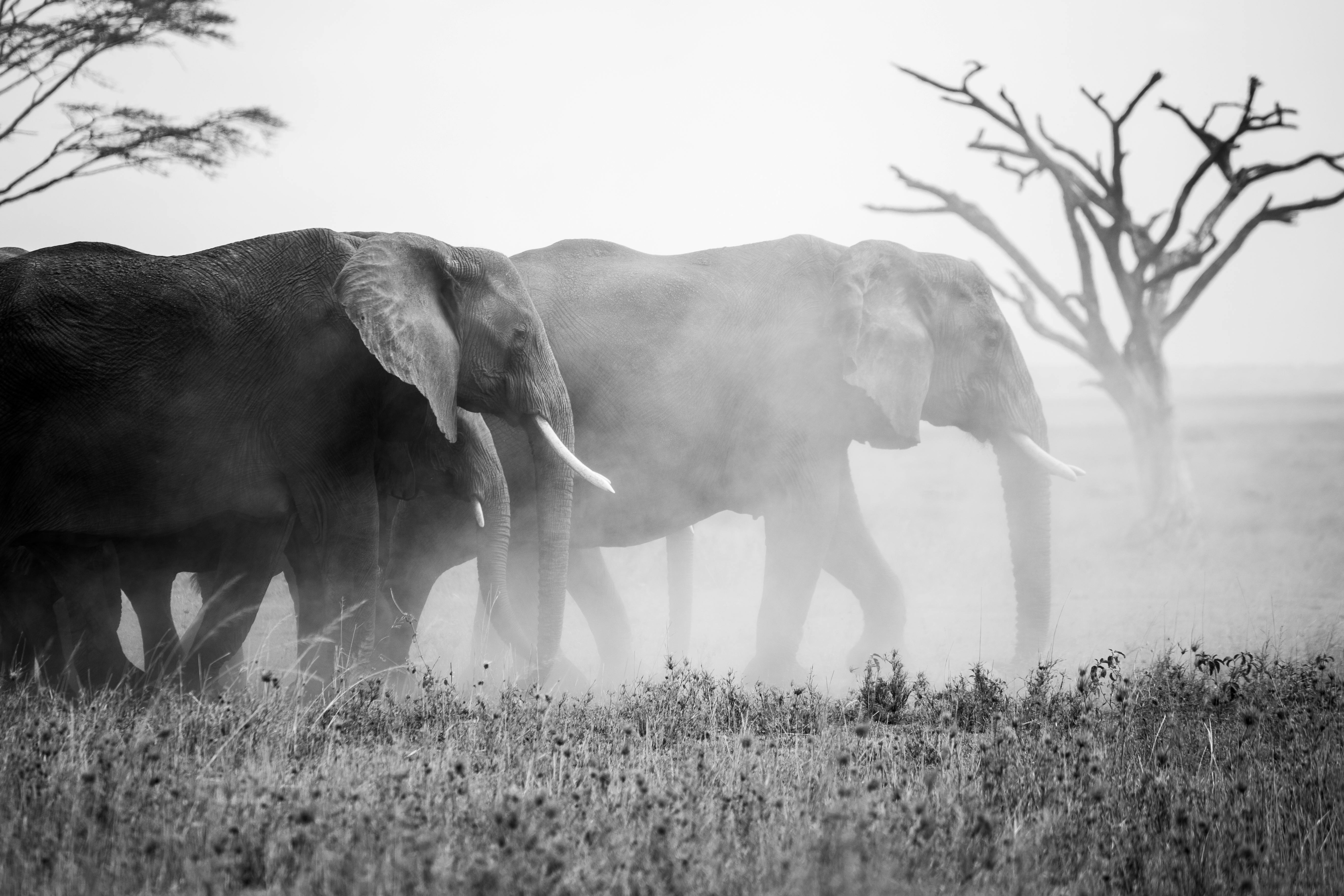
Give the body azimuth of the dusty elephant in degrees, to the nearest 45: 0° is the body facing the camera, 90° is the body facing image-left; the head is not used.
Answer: approximately 270°

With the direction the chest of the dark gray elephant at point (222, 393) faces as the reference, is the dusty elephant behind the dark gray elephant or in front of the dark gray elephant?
in front

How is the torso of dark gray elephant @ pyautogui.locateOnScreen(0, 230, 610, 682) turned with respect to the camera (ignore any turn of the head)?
to the viewer's right

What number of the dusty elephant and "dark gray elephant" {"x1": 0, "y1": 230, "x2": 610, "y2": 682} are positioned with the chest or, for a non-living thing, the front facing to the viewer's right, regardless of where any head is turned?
2

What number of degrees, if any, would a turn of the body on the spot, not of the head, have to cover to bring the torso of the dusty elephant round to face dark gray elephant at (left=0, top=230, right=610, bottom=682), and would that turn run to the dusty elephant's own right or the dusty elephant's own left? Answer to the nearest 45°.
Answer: approximately 135° to the dusty elephant's own right

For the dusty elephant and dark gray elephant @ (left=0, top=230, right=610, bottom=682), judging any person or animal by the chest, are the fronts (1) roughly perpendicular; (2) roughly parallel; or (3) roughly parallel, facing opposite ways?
roughly parallel
